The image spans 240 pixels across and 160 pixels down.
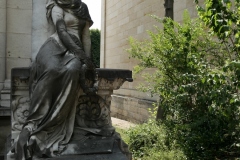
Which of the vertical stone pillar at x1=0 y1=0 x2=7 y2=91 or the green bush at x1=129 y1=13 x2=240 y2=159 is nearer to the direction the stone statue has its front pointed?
the green bush

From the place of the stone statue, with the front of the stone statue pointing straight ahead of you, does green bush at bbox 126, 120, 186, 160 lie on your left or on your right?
on your left

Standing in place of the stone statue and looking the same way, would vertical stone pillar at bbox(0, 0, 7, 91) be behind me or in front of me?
behind

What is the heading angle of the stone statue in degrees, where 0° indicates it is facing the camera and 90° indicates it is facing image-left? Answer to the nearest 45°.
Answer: approximately 315°

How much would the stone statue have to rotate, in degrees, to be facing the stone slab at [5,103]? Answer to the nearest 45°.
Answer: approximately 180°

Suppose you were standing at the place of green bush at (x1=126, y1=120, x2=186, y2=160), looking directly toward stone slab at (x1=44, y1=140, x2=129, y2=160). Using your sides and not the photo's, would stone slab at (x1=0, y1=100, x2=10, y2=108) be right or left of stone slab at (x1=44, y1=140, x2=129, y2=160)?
right
